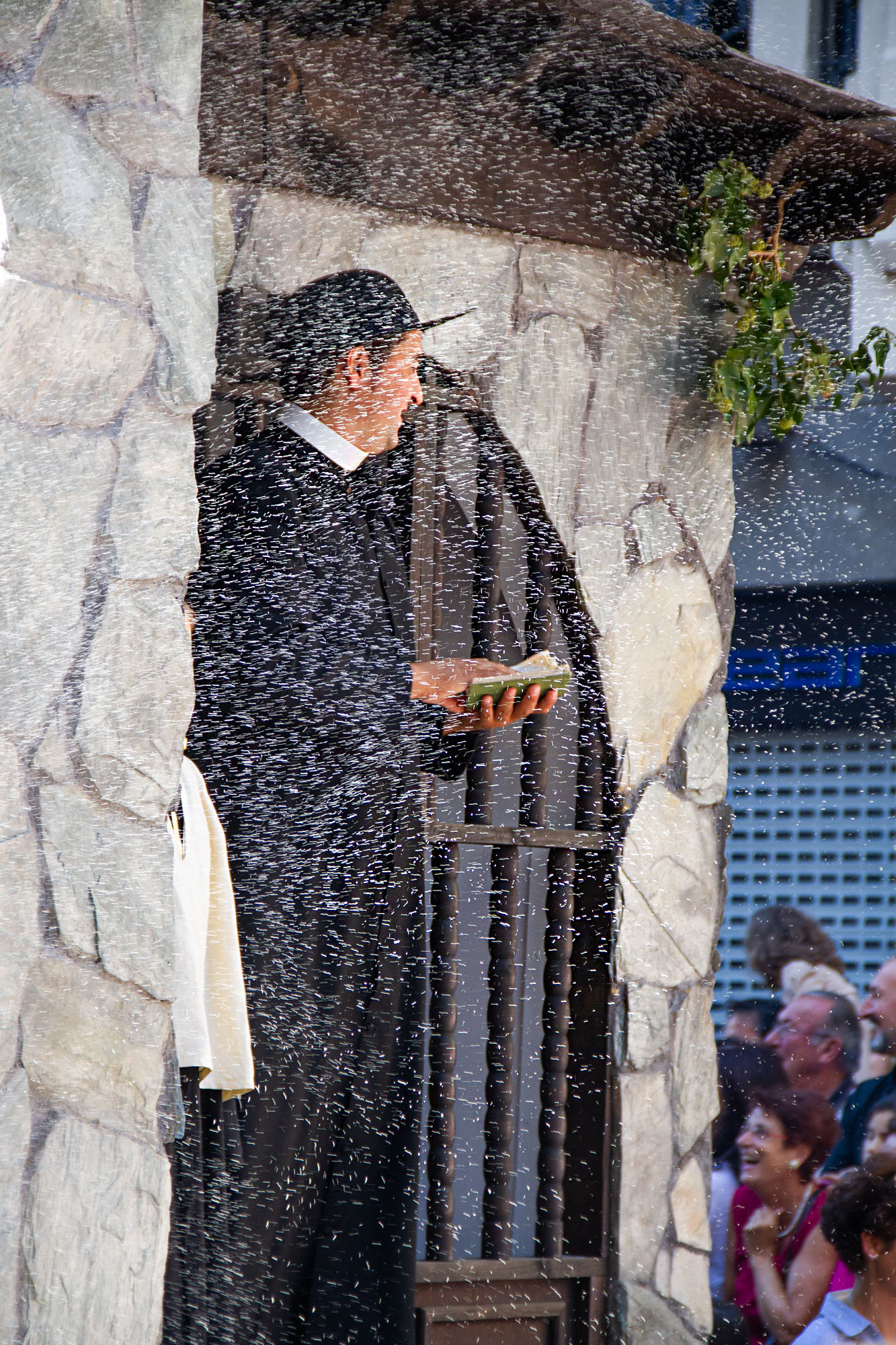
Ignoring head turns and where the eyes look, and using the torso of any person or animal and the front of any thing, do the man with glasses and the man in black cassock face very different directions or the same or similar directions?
very different directions

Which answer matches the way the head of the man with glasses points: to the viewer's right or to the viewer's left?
to the viewer's left

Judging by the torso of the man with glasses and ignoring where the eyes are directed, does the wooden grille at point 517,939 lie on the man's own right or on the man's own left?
on the man's own left

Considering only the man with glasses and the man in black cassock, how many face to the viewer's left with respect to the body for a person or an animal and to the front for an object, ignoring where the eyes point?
1

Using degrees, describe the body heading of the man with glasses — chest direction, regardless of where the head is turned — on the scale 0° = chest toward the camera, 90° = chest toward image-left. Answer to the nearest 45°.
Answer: approximately 90°

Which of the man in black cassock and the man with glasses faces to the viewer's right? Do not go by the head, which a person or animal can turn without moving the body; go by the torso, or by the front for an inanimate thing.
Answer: the man in black cassock

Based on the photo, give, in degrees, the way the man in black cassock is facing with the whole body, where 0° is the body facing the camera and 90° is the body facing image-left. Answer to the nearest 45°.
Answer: approximately 270°

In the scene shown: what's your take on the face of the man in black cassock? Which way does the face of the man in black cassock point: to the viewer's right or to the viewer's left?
to the viewer's right

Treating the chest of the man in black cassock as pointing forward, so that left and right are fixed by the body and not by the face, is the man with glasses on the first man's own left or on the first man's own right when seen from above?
on the first man's own left
